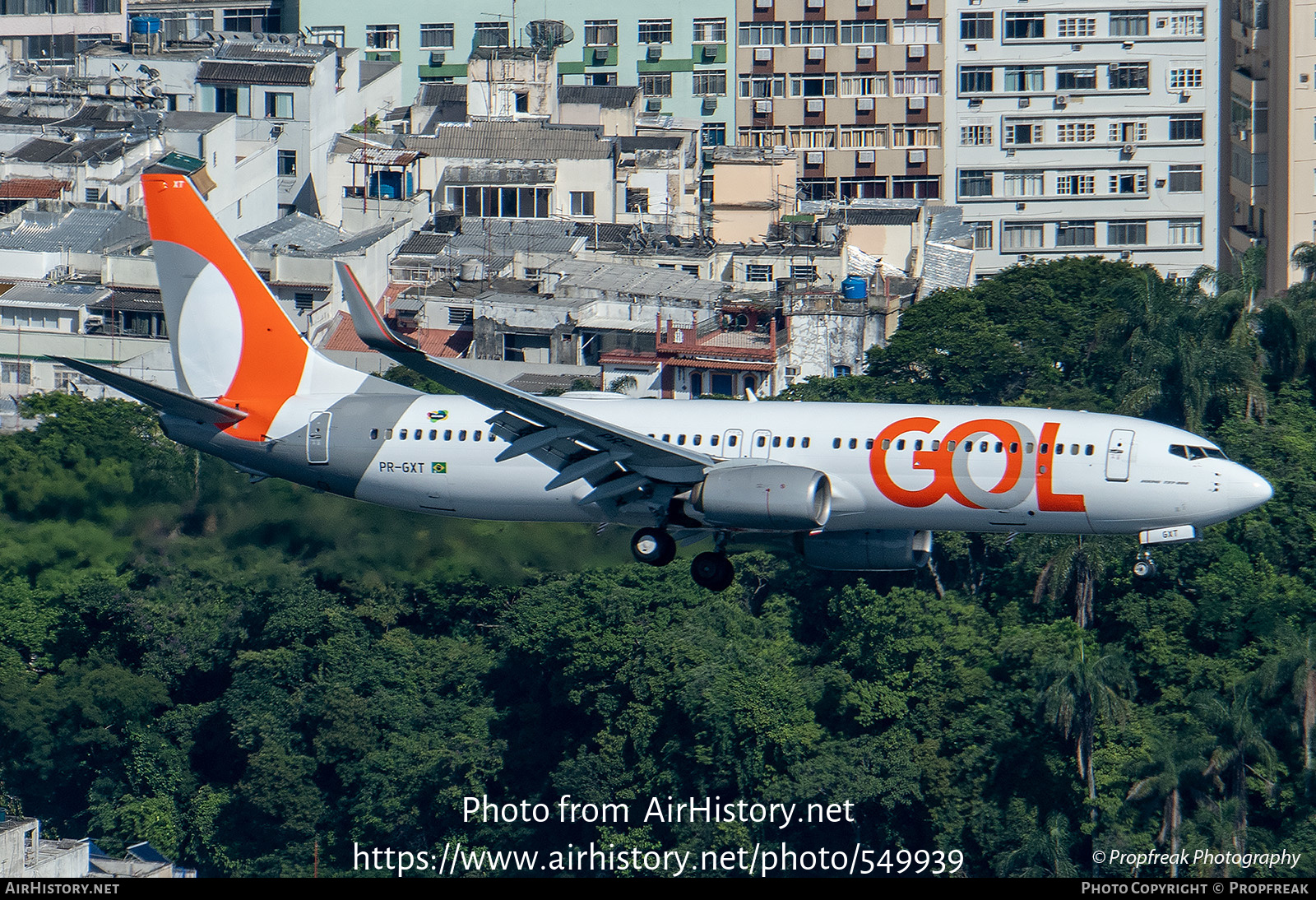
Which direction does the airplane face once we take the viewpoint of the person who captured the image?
facing to the right of the viewer
